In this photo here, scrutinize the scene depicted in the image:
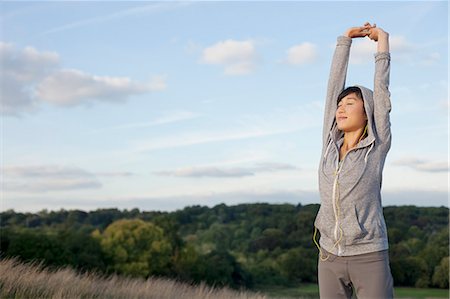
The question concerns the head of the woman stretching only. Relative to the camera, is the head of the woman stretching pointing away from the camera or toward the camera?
toward the camera

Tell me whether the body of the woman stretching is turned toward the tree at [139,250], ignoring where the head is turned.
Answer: no

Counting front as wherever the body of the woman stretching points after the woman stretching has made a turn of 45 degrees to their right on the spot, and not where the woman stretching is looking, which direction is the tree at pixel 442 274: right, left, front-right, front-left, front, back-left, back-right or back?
right
